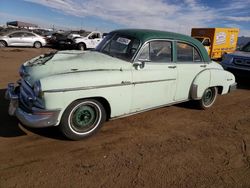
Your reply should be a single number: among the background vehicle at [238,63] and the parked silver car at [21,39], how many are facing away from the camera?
0

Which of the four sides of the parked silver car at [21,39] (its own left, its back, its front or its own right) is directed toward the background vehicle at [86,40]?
back

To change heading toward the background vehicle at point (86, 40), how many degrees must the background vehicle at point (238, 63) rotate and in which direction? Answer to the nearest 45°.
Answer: approximately 90° to its right

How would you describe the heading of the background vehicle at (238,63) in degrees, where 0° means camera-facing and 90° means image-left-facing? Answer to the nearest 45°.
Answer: approximately 45°

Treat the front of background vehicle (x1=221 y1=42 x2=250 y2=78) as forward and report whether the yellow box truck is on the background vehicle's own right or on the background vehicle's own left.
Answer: on the background vehicle's own right

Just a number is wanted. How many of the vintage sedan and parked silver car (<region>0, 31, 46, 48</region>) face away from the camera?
0

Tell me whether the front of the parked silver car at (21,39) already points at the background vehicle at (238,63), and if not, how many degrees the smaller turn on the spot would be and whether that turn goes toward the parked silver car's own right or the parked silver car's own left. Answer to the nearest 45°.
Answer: approximately 135° to the parked silver car's own left

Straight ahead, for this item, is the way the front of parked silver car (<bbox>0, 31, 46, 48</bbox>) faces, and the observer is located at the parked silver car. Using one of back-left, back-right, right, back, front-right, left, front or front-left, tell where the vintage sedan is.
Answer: left

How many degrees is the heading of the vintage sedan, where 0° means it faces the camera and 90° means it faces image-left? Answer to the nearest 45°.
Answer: approximately 45°
